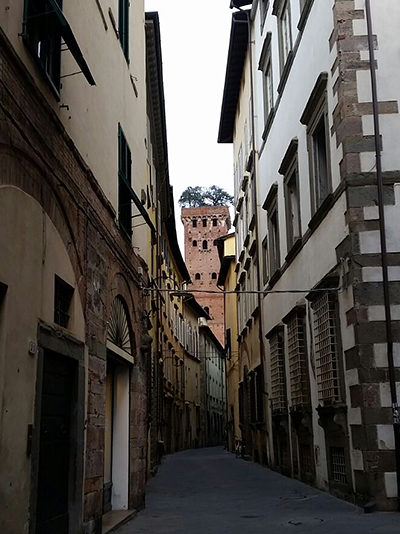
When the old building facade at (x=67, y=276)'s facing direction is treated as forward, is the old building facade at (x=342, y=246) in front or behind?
in front

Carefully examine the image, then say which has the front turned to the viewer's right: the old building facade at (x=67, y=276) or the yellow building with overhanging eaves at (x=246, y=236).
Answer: the old building facade

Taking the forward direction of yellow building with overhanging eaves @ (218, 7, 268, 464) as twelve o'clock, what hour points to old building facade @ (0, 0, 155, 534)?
The old building facade is roughly at 9 o'clock from the yellow building with overhanging eaves.

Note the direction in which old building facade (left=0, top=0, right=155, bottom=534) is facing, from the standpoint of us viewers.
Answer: facing to the right of the viewer

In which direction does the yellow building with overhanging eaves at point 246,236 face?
to the viewer's left

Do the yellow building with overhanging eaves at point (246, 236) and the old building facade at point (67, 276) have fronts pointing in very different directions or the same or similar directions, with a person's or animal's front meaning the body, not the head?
very different directions

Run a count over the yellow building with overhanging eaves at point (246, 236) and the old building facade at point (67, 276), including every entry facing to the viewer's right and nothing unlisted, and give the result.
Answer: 1

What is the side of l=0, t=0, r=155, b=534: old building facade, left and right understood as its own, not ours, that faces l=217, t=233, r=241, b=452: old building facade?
left

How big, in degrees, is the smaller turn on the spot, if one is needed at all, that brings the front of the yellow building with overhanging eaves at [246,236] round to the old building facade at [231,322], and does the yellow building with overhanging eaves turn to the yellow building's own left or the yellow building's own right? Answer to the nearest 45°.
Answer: approximately 90° to the yellow building's own right

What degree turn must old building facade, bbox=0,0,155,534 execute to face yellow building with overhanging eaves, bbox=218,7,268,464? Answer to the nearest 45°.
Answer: approximately 90° to its left
